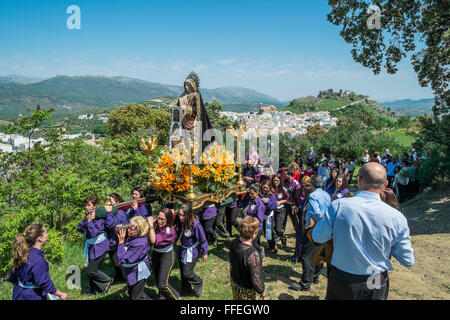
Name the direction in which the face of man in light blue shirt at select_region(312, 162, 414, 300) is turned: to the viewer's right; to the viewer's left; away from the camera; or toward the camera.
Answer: away from the camera

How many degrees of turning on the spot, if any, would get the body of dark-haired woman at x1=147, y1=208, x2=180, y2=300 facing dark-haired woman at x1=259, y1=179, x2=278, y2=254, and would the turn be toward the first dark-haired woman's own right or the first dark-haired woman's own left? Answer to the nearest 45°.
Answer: approximately 180°

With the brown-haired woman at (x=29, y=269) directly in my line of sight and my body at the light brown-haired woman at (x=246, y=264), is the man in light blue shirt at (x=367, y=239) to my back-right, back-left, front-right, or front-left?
back-left

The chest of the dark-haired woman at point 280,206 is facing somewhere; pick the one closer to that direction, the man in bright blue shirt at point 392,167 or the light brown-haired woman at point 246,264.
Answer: the light brown-haired woman

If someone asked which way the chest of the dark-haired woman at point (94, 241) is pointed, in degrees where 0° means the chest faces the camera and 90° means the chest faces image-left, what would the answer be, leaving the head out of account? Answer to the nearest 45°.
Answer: approximately 45°

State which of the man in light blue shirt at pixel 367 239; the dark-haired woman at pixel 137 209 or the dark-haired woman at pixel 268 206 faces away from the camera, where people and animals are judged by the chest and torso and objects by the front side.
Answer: the man in light blue shirt

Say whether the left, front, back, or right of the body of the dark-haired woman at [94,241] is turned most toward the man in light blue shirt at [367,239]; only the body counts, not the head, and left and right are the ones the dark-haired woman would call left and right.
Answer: left

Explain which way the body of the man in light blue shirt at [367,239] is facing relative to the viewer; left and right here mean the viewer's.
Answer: facing away from the viewer

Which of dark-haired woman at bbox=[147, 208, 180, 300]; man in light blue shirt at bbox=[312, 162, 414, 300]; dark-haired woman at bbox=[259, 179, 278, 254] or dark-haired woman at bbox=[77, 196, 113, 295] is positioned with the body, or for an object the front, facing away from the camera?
the man in light blue shirt

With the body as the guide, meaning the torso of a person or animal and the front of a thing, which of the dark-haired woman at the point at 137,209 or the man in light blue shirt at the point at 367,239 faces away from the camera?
the man in light blue shirt

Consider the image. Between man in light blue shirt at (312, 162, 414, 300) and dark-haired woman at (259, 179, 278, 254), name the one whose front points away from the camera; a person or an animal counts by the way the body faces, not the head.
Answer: the man in light blue shirt

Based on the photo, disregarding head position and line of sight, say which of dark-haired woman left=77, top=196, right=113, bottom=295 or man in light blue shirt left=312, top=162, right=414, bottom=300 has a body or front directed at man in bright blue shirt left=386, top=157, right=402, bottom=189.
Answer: man in light blue shirt left=312, top=162, right=414, bottom=300

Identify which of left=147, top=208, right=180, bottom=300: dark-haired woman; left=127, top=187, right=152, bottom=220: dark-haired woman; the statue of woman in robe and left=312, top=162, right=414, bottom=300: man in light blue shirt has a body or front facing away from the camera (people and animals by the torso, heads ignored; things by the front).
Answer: the man in light blue shirt
